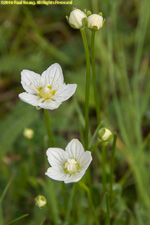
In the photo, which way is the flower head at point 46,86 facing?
toward the camera
